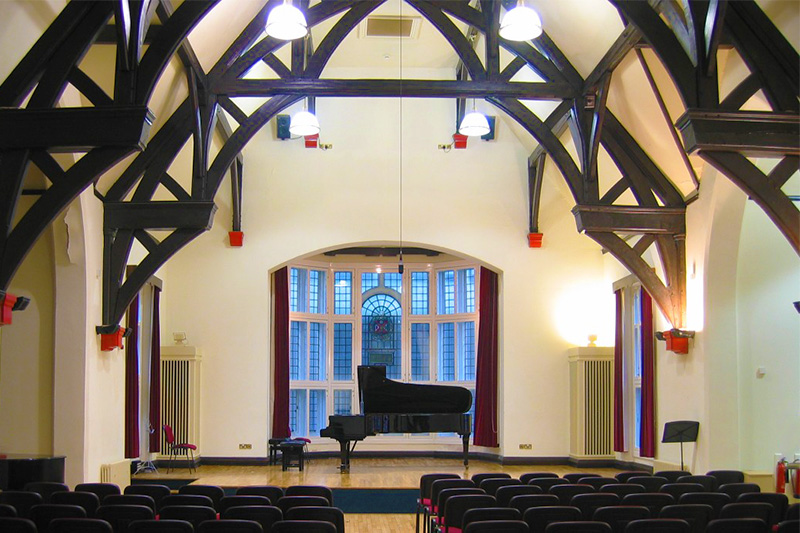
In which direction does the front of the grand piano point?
to the viewer's left

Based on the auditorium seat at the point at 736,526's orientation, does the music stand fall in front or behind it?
in front

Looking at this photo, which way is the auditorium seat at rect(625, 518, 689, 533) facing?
away from the camera

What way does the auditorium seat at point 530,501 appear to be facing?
away from the camera

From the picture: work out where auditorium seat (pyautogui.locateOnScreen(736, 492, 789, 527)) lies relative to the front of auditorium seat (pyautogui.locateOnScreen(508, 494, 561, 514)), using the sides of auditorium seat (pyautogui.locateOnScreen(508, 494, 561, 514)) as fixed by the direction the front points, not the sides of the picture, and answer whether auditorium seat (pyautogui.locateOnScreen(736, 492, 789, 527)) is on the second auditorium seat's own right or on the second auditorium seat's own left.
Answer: on the second auditorium seat's own right

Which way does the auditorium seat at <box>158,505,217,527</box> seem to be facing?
away from the camera

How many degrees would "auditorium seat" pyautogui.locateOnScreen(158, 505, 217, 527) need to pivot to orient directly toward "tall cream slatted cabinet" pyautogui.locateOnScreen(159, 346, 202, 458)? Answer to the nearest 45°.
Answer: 0° — it already faces it

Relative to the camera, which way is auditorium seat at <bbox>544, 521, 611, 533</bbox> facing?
away from the camera

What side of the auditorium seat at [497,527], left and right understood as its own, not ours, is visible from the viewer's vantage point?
back

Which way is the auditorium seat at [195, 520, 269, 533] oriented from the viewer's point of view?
away from the camera

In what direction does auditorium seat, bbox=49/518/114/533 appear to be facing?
away from the camera

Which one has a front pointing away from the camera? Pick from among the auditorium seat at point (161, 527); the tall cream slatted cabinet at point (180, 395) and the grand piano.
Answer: the auditorium seat

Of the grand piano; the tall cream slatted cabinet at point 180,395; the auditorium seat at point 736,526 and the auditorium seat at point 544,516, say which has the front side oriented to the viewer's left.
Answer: the grand piano

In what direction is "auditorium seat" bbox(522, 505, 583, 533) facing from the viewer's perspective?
away from the camera

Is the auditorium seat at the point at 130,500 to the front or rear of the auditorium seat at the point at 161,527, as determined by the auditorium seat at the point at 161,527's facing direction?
to the front
